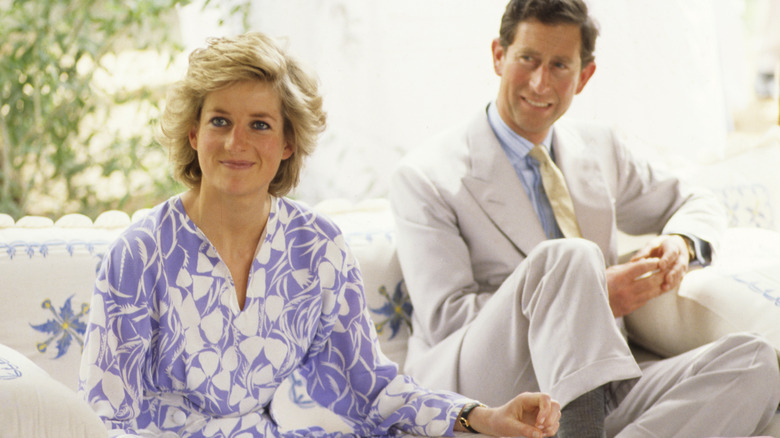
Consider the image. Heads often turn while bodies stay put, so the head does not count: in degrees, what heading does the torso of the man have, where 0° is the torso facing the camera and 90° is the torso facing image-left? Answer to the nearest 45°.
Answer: approximately 315°

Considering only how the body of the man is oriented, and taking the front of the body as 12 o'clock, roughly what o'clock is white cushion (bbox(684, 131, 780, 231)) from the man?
The white cushion is roughly at 9 o'clock from the man.

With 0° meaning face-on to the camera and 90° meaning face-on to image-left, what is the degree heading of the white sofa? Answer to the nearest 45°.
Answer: approximately 0°

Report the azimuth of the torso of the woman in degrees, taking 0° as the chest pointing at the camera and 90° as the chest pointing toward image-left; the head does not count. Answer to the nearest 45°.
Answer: approximately 0°

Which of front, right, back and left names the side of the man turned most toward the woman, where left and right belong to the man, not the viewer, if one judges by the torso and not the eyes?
right

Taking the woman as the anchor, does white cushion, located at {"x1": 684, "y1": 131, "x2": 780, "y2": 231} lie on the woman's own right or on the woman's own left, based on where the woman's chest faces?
on the woman's own left
